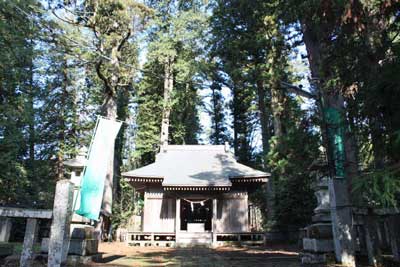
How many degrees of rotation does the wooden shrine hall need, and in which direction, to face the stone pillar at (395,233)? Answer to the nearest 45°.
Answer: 0° — it already faces it

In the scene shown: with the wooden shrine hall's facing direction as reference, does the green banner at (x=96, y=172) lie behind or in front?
in front

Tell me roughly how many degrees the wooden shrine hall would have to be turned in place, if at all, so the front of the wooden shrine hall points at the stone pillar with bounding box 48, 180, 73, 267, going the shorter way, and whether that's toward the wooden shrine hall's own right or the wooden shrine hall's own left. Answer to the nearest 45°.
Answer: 0° — it already faces it

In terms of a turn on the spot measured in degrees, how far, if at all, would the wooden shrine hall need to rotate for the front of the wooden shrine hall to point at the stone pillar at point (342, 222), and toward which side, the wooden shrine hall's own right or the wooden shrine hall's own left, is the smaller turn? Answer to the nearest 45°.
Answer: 0° — it already faces it

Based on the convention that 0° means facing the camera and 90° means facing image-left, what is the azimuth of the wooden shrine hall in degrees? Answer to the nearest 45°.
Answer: approximately 0°

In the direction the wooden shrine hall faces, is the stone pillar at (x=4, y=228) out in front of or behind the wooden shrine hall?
in front
